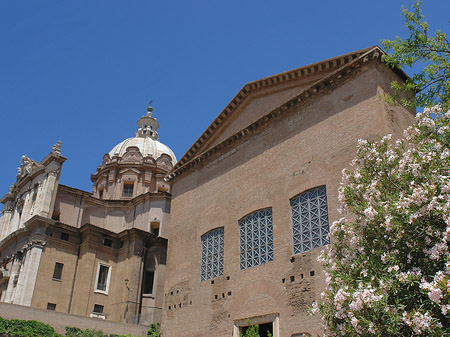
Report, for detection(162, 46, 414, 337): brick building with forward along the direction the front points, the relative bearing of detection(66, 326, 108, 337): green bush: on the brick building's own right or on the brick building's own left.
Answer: on the brick building's own right

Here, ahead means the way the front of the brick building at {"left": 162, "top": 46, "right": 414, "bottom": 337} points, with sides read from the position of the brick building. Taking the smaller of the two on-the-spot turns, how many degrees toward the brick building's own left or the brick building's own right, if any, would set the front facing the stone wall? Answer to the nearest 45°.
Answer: approximately 90° to the brick building's own right

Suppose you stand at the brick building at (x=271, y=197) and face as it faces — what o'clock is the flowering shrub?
The flowering shrub is roughly at 10 o'clock from the brick building.

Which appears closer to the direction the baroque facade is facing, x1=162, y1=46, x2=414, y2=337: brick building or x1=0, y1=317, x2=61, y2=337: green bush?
the green bush

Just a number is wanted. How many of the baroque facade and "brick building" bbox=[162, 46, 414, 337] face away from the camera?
0

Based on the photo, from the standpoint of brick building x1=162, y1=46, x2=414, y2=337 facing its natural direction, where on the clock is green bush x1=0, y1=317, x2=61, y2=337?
The green bush is roughly at 2 o'clock from the brick building.

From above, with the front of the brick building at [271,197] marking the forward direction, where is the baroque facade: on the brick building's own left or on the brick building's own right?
on the brick building's own right

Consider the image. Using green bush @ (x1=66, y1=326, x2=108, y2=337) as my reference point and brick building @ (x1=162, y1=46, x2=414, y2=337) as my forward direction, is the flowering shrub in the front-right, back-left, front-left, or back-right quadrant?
front-right

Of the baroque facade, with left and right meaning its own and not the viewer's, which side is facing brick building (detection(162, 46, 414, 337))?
left

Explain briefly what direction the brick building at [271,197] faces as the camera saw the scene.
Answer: facing the viewer and to the left of the viewer

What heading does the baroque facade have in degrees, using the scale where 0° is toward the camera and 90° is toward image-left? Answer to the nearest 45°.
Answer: approximately 45°
